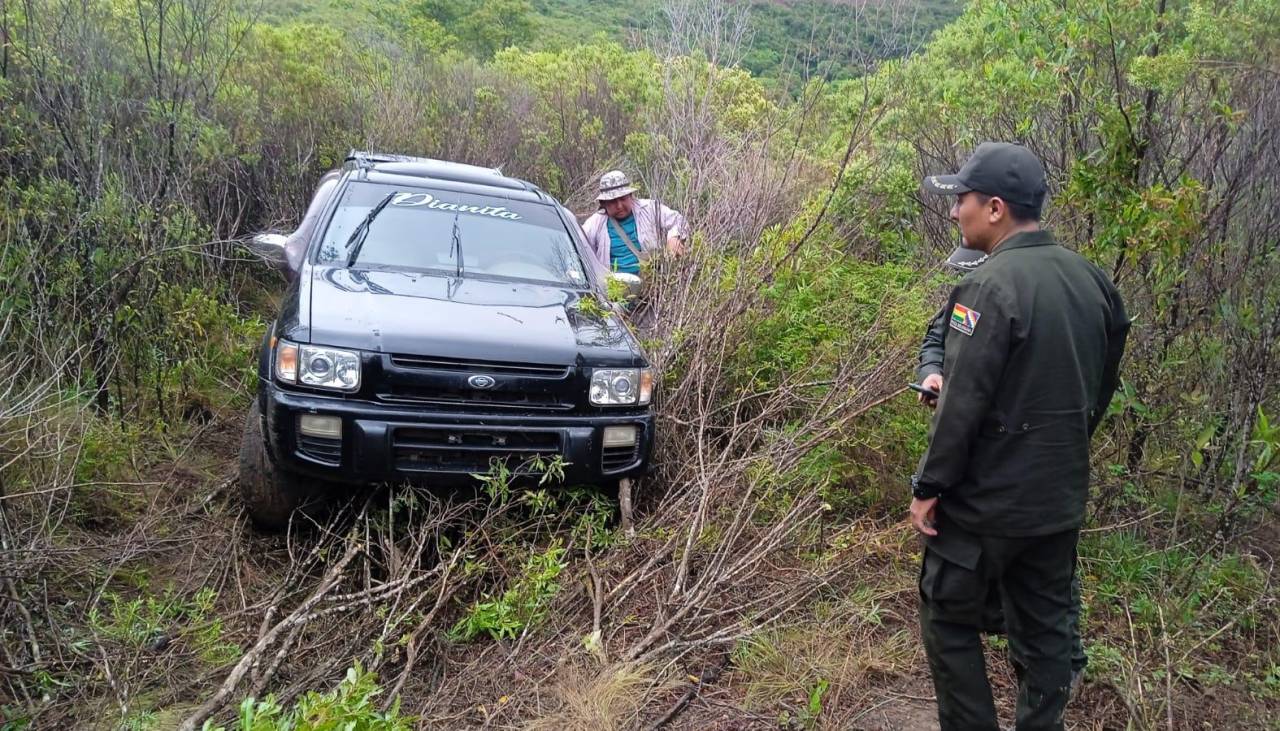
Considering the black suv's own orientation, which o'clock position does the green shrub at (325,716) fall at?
The green shrub is roughly at 12 o'clock from the black suv.

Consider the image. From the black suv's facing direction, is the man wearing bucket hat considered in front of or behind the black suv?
behind

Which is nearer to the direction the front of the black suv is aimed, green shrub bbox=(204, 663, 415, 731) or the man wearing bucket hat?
the green shrub

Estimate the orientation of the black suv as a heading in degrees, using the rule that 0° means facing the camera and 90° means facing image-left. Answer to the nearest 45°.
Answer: approximately 0°

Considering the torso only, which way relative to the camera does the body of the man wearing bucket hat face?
toward the camera

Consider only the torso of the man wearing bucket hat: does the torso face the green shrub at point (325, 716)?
yes

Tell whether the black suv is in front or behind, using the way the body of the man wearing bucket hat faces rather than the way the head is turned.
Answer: in front

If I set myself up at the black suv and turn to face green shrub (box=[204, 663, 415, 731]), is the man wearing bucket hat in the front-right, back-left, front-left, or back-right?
back-left

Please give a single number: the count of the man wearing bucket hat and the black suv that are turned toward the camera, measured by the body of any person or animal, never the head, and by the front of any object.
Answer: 2
